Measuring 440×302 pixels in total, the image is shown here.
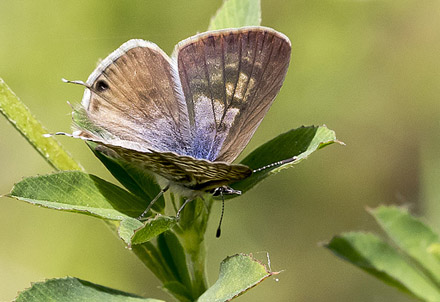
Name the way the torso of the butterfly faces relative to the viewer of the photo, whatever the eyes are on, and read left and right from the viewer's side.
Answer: facing to the right of the viewer

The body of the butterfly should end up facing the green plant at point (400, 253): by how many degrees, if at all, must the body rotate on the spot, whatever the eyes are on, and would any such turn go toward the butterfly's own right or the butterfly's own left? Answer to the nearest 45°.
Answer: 0° — it already faces it
